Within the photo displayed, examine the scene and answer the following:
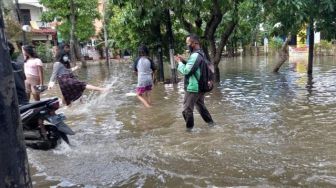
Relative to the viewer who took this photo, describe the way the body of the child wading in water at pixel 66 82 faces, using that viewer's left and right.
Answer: facing the viewer and to the right of the viewer

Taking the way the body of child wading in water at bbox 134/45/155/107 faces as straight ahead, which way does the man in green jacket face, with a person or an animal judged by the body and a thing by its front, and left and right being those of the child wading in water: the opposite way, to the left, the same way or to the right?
to the left

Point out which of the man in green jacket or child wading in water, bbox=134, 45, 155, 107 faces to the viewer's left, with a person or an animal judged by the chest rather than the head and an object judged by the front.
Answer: the man in green jacket

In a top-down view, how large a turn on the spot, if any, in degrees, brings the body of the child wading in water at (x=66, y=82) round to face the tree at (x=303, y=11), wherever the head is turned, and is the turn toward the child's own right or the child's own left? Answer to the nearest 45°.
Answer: approximately 45° to the child's own left

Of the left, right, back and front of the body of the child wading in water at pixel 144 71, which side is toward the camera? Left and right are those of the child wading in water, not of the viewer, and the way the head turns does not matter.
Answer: back

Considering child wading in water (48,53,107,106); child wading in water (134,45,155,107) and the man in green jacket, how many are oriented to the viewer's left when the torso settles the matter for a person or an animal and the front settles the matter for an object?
1

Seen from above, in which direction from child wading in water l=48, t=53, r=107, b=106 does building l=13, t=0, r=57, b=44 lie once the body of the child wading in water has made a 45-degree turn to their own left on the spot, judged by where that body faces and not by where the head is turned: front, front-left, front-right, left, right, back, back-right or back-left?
left

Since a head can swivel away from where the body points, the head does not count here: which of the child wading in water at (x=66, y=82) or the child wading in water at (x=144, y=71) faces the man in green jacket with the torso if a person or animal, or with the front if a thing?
the child wading in water at (x=66, y=82)

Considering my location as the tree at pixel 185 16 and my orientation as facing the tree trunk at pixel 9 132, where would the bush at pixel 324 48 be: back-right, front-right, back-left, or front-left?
back-left

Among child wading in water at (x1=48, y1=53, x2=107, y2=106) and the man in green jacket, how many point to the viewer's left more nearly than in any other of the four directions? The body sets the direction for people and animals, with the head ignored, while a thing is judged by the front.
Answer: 1

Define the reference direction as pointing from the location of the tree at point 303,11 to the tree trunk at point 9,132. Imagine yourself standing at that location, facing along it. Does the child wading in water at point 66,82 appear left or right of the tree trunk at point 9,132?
right

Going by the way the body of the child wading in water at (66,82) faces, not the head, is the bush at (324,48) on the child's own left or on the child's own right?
on the child's own left

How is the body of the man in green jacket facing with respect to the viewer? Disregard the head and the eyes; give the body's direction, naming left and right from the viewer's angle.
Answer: facing to the left of the viewer

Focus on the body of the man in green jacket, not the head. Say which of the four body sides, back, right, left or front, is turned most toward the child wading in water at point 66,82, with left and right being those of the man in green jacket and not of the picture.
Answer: front

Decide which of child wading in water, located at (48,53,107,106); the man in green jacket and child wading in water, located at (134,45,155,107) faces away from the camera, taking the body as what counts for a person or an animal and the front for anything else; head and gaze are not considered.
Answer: child wading in water, located at (134,45,155,107)

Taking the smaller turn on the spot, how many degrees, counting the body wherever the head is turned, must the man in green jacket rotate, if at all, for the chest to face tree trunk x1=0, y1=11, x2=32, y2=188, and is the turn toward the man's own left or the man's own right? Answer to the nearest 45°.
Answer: approximately 90° to the man's own left
